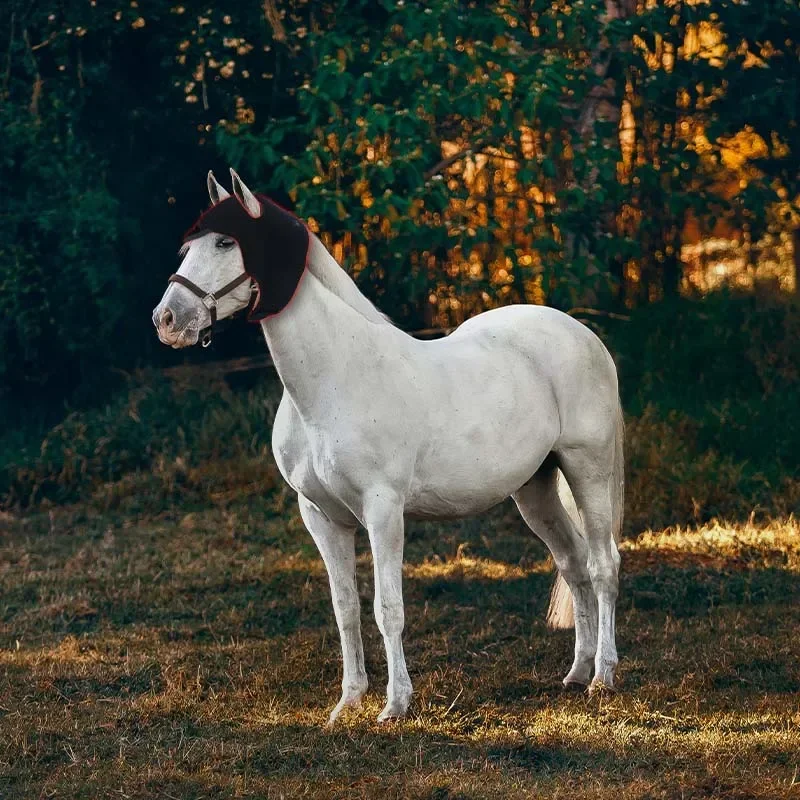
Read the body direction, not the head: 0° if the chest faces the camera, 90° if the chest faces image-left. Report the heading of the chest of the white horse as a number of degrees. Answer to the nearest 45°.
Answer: approximately 45°
